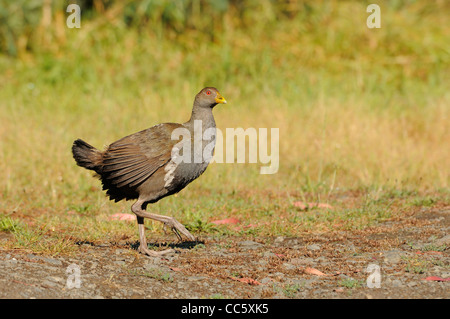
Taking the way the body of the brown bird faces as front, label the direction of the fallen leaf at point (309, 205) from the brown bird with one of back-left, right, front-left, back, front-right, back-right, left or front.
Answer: front-left

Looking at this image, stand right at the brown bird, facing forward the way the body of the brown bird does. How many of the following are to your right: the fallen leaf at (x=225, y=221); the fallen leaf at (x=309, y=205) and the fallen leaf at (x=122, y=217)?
0

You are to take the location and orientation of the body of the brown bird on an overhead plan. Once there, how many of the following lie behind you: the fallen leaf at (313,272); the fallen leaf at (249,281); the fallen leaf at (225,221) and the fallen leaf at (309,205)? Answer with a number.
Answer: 0

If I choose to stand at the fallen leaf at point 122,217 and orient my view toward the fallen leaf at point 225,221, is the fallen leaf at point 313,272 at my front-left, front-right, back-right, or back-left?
front-right

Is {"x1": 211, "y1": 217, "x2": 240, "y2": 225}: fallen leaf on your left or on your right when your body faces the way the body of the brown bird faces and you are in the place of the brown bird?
on your left

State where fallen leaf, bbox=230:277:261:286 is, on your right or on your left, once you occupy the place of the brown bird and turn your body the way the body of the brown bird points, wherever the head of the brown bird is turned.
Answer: on your right

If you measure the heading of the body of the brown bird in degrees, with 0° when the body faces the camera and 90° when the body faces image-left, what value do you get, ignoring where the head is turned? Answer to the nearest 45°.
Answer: approximately 270°

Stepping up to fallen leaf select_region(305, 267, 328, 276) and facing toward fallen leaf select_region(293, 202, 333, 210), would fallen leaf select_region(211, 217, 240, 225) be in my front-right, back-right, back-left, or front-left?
front-left

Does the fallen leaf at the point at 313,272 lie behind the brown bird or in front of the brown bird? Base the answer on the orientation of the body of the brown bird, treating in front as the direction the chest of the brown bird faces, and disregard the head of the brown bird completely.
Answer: in front
